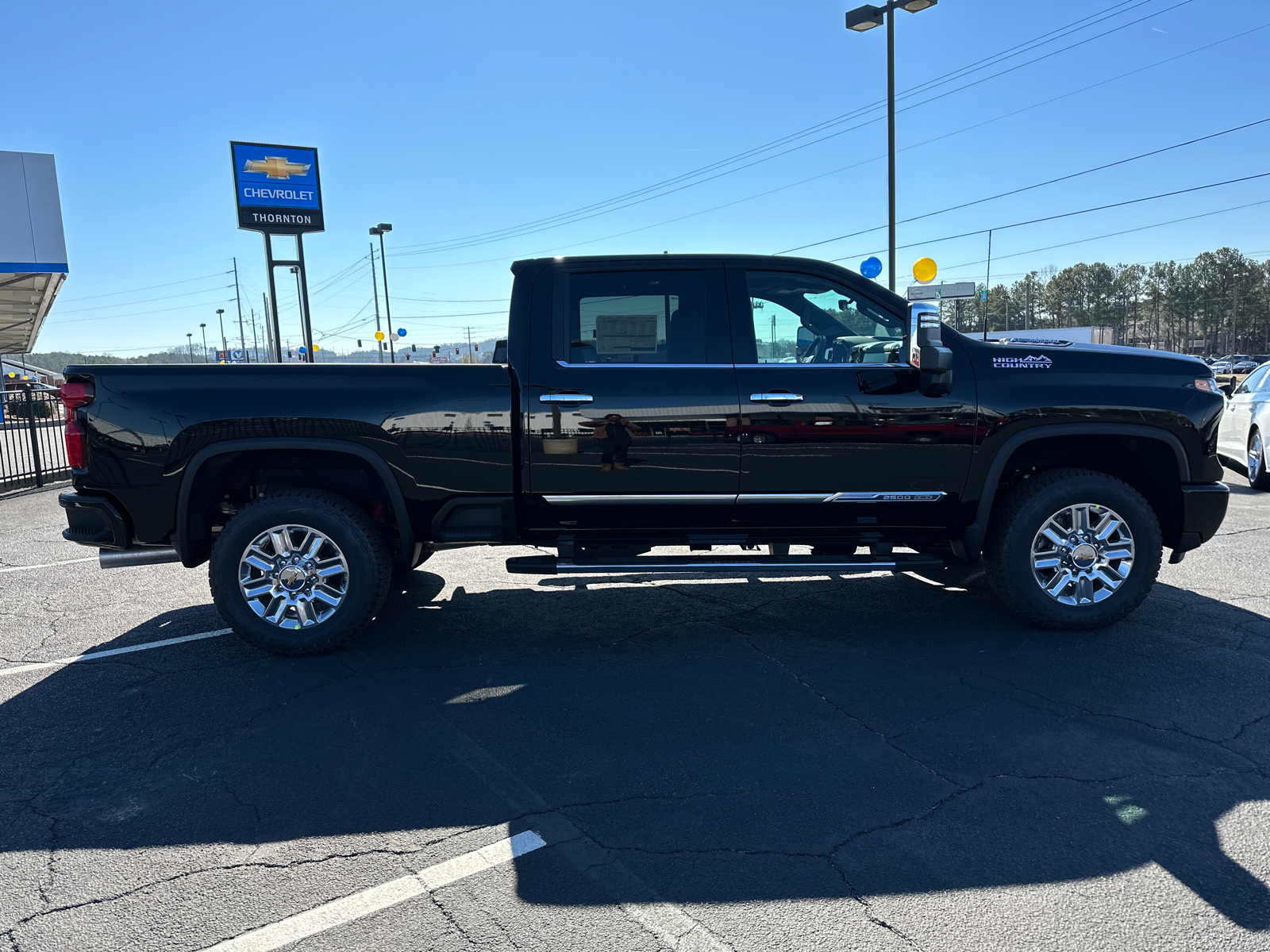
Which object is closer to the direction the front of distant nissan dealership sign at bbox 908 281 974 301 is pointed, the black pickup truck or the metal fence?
the black pickup truck

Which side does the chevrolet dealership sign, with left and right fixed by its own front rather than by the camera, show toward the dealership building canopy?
right

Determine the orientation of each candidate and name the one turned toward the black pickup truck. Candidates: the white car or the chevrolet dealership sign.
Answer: the chevrolet dealership sign

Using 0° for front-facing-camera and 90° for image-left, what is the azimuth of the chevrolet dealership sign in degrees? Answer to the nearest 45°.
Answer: approximately 0°

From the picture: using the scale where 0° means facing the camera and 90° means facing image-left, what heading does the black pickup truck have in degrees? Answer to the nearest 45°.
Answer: approximately 270°

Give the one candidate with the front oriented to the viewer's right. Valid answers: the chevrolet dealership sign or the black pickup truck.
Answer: the black pickup truck

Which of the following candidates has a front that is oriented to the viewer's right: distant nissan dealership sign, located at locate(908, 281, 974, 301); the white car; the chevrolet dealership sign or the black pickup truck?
the black pickup truck

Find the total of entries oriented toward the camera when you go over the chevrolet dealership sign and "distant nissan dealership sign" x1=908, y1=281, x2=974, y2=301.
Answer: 2
